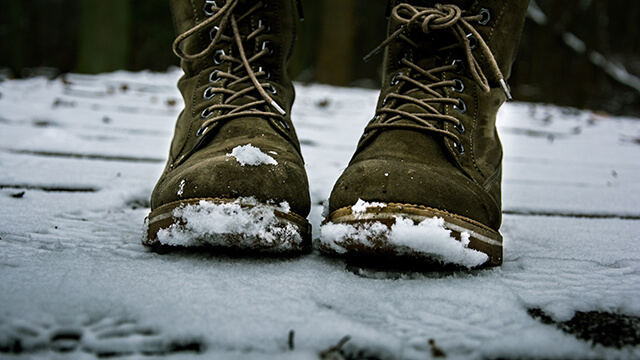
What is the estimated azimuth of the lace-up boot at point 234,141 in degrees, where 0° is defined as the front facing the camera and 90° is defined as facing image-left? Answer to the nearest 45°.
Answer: approximately 0°

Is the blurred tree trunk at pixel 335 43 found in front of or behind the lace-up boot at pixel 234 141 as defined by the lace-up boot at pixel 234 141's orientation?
behind
